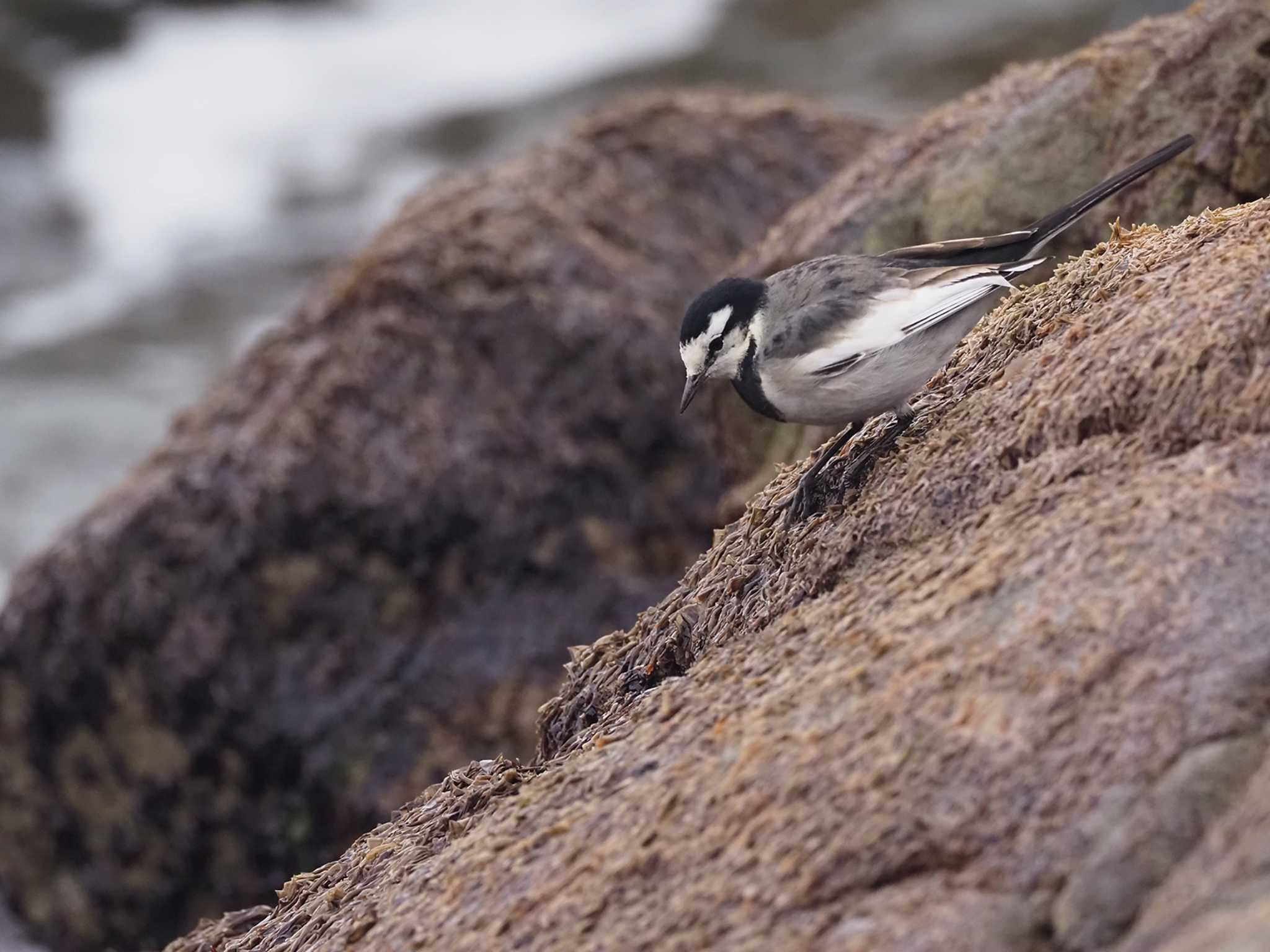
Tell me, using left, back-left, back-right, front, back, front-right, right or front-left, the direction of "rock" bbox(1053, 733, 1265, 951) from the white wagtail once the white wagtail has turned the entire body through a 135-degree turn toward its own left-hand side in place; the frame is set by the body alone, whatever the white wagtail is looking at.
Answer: front-right

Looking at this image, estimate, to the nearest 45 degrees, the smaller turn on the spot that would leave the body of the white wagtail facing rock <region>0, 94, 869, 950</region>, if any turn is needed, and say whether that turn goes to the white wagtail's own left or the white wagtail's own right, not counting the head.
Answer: approximately 45° to the white wagtail's own right

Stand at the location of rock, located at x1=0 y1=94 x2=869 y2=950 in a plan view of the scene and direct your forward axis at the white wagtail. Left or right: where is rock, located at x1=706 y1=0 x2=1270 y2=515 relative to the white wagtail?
left

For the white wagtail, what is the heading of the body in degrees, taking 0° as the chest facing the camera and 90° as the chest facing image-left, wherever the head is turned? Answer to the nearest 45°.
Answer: approximately 90°

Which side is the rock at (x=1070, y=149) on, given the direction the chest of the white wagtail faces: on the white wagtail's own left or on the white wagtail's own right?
on the white wagtail's own right
